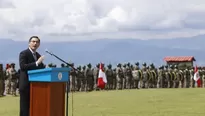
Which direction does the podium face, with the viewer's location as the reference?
facing the viewer and to the right of the viewer

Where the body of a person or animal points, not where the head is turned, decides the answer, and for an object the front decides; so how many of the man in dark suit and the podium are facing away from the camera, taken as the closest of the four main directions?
0

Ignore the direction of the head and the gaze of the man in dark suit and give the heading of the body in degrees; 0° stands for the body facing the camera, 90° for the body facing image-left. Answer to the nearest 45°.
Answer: approximately 315°

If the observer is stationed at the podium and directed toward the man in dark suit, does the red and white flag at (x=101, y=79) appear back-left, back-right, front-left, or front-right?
front-right

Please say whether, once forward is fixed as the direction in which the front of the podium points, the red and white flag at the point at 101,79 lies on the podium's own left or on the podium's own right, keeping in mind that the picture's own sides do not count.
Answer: on the podium's own left

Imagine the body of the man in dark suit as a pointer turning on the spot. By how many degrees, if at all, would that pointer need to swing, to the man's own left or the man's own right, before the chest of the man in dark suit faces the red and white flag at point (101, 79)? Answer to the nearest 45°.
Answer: approximately 135° to the man's own left

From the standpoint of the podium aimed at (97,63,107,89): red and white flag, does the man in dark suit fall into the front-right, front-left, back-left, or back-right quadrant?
front-left

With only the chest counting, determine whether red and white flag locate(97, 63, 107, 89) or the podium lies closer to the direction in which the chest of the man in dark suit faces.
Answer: the podium

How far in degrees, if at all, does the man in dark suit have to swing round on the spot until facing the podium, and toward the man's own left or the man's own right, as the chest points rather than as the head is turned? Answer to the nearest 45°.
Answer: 0° — they already face it

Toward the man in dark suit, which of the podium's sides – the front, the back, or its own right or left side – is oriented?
back

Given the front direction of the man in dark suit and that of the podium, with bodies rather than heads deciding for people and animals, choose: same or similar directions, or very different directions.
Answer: same or similar directions
